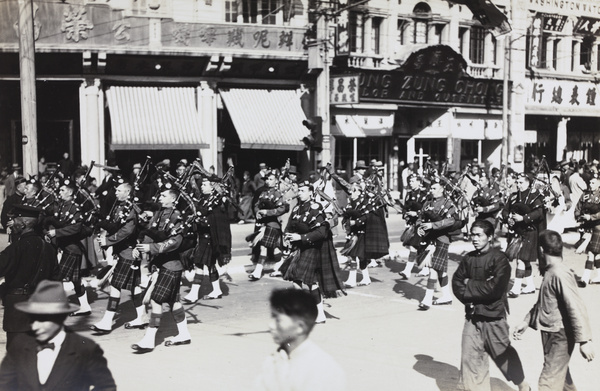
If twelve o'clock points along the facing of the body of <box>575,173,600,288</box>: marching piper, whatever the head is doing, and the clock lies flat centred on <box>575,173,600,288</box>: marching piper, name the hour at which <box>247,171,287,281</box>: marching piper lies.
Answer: <box>247,171,287,281</box>: marching piper is roughly at 1 o'clock from <box>575,173,600,288</box>: marching piper.

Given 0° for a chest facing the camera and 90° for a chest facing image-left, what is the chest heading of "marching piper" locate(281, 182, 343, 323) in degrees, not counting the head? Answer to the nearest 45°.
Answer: approximately 45°

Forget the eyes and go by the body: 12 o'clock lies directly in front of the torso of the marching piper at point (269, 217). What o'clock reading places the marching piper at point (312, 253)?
the marching piper at point (312, 253) is roughly at 10 o'clock from the marching piper at point (269, 217).

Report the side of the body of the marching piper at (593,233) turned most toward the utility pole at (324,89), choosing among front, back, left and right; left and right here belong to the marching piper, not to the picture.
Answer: right

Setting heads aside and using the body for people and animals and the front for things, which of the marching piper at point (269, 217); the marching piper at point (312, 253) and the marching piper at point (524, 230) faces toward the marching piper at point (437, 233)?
the marching piper at point (524, 230)

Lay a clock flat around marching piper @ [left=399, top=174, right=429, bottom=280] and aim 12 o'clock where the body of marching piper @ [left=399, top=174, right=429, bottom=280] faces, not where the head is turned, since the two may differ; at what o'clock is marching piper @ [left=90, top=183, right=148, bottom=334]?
marching piper @ [left=90, top=183, right=148, bottom=334] is roughly at 12 o'clock from marching piper @ [left=399, top=174, right=429, bottom=280].

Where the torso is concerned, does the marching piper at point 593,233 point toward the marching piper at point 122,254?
yes

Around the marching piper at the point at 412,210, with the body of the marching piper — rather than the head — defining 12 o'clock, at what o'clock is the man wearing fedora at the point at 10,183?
The man wearing fedora is roughly at 2 o'clock from the marching piper.

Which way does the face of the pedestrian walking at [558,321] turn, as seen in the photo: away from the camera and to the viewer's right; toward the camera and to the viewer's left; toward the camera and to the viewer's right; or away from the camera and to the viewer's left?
away from the camera and to the viewer's left

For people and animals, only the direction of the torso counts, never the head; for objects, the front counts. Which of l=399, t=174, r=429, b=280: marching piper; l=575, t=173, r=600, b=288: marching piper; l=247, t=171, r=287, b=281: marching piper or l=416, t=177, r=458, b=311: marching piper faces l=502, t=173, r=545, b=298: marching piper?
l=575, t=173, r=600, b=288: marching piper

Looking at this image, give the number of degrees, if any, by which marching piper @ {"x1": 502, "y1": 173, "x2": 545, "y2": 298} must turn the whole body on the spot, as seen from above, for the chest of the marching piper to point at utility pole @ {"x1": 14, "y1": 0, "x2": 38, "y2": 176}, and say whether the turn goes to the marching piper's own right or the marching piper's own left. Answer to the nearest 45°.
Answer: approximately 45° to the marching piper's own right
